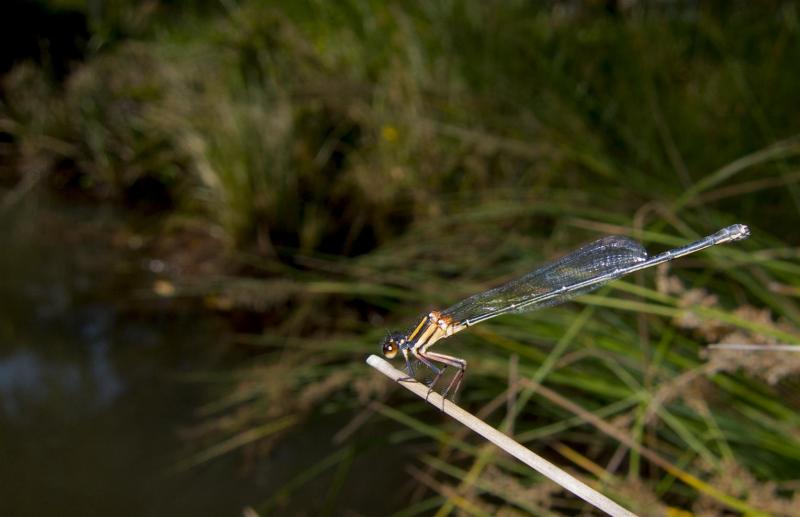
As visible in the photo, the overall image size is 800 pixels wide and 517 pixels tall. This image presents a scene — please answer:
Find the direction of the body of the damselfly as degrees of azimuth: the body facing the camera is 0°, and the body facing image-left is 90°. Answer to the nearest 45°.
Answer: approximately 90°
